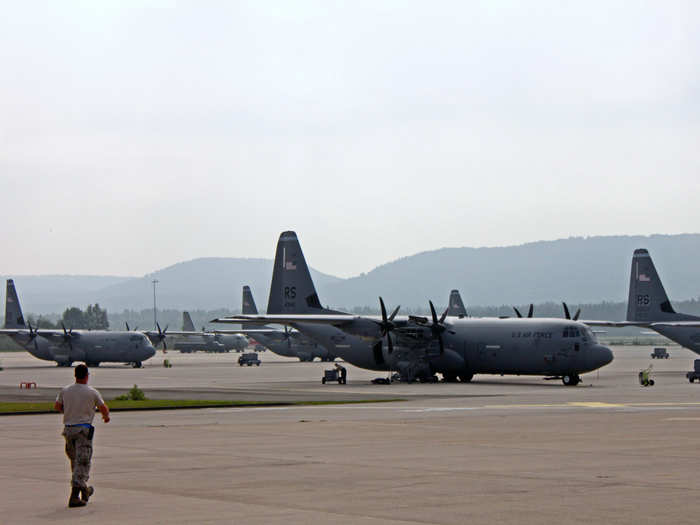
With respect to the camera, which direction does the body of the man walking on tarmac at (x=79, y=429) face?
away from the camera
